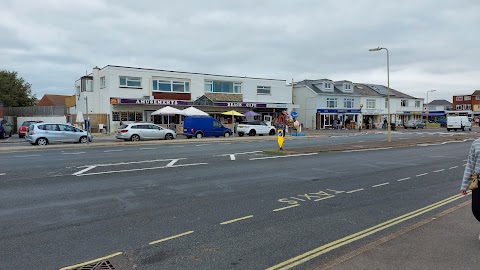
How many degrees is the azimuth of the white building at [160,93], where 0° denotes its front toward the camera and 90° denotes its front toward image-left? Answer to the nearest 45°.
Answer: approximately 315°

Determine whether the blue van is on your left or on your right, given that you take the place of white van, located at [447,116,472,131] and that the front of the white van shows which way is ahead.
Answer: on your right
